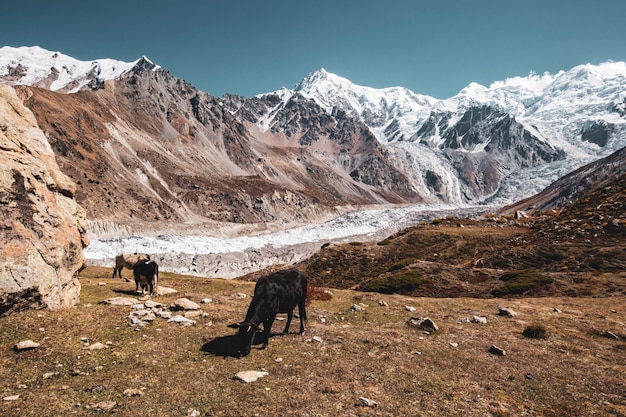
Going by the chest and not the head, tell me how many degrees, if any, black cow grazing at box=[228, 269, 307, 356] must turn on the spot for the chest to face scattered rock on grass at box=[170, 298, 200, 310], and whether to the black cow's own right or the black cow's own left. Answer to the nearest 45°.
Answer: approximately 90° to the black cow's own right

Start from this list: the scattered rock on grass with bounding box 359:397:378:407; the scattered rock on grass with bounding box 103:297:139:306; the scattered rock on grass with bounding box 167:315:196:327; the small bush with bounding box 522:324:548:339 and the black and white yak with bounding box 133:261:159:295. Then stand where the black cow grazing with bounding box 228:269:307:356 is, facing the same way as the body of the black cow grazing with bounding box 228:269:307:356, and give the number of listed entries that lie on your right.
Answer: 3

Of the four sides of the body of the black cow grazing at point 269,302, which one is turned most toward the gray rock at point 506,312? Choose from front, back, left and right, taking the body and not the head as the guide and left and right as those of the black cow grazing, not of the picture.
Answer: back

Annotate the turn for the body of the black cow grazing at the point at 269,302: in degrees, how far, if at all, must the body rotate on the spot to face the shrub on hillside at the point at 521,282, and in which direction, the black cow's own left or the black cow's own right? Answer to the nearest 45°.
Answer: approximately 180°

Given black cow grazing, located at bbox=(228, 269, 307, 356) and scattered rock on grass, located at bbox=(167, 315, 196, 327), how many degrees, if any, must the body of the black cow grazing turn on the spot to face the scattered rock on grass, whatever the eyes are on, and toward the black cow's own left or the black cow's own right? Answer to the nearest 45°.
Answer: approximately 90° to the black cow's own right

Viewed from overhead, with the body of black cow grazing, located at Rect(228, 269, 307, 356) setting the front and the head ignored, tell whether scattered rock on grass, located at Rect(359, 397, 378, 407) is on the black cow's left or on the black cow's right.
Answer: on the black cow's left

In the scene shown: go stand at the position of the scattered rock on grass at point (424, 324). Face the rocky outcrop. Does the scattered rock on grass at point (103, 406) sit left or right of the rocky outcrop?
left

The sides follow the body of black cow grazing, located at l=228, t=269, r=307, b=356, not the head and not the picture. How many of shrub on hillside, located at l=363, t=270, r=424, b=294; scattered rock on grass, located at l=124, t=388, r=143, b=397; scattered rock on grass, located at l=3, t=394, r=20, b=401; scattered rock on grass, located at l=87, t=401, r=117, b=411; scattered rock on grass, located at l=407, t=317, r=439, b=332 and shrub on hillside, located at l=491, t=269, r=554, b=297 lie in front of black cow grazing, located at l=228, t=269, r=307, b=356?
3

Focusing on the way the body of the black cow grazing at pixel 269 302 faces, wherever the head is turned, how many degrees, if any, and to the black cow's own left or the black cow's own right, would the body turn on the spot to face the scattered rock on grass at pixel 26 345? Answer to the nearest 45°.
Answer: approximately 45° to the black cow's own right

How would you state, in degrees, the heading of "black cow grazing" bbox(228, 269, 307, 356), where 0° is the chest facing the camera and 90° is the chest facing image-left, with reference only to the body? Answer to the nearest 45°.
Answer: approximately 45°

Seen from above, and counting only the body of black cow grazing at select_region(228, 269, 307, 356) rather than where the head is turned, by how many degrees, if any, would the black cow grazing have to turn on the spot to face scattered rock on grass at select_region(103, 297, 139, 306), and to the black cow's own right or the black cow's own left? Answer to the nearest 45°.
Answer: approximately 90° to the black cow's own right

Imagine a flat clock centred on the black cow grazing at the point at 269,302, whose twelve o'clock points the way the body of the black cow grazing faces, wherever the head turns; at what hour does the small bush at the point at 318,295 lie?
The small bush is roughly at 5 o'clock from the black cow grazing.

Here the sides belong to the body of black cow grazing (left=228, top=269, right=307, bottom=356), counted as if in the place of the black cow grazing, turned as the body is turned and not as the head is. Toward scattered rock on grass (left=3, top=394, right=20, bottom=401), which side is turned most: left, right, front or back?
front

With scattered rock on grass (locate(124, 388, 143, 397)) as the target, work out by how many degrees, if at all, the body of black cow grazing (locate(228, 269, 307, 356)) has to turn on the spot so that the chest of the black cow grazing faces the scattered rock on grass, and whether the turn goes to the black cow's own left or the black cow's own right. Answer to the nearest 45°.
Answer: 0° — it already faces it

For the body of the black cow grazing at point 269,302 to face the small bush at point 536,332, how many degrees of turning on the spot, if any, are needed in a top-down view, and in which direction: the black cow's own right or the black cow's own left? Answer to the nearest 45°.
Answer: approximately 135° to the black cow's own left
